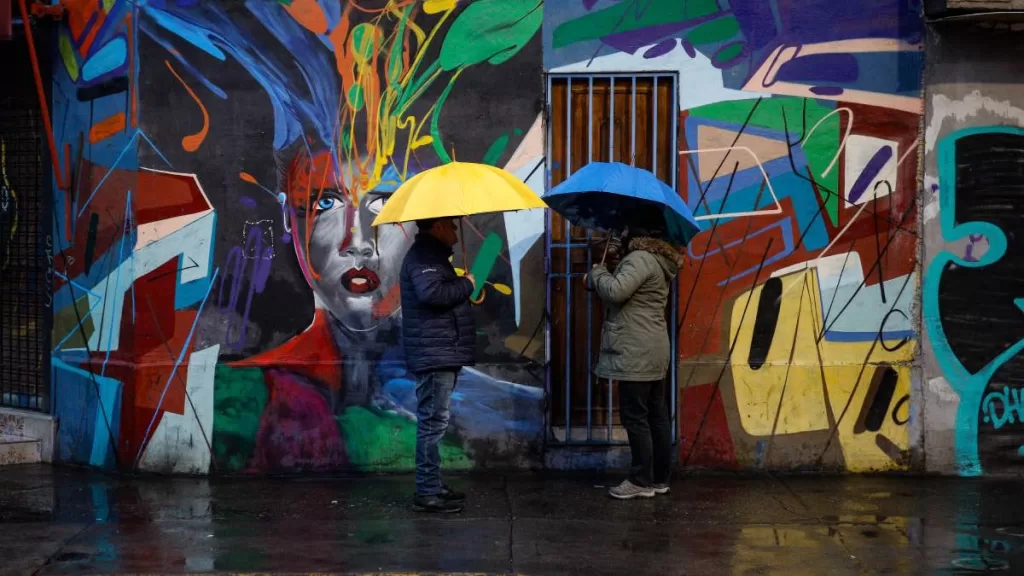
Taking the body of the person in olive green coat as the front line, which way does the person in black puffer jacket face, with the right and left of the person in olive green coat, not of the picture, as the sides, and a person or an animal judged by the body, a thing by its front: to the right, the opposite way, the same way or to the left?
the opposite way

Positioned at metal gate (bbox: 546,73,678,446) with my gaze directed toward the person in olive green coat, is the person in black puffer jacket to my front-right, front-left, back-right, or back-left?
front-right

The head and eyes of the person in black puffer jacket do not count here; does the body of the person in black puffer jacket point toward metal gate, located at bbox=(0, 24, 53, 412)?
no

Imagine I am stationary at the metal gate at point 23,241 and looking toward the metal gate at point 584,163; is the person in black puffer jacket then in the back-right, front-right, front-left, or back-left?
front-right

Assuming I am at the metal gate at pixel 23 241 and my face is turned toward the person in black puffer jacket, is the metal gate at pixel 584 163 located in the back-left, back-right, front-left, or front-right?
front-left

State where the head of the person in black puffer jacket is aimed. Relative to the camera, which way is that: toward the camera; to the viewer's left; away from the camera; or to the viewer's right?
to the viewer's right

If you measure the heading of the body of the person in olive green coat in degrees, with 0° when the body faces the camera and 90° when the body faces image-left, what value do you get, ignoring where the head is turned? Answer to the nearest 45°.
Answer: approximately 90°

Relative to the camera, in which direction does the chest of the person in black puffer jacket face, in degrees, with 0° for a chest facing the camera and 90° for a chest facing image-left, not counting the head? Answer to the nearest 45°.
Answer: approximately 270°

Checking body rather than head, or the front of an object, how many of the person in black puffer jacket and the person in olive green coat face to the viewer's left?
1

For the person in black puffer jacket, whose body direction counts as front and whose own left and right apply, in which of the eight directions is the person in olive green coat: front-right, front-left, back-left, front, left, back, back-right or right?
front
